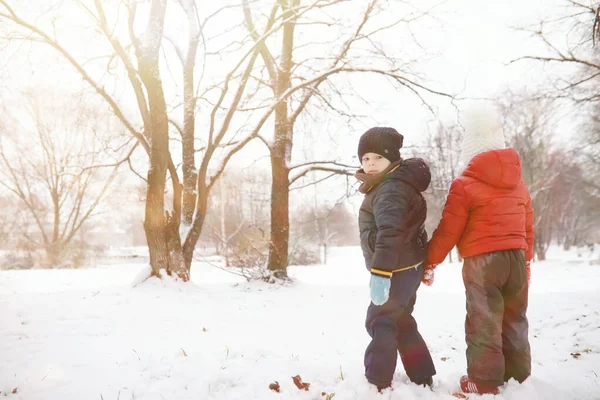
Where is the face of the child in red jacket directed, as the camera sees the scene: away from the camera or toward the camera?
away from the camera

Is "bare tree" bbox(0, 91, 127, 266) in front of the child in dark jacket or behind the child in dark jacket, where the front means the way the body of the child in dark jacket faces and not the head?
in front
